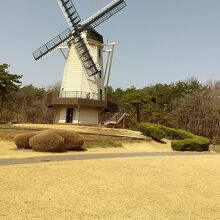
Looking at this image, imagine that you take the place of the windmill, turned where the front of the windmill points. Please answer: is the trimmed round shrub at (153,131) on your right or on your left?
on your left

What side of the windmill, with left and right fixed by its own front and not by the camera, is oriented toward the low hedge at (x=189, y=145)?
left

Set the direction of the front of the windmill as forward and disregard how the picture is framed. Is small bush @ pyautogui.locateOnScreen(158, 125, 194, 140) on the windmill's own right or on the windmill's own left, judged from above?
on the windmill's own left

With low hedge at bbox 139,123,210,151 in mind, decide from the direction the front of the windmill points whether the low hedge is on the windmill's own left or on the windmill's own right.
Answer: on the windmill's own left

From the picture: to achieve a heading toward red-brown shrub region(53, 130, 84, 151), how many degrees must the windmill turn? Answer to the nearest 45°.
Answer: approximately 45° to its left

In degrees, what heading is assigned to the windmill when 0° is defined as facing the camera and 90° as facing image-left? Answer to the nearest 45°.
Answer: approximately 45°
